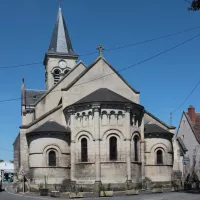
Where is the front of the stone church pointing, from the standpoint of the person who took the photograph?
facing away from the viewer
